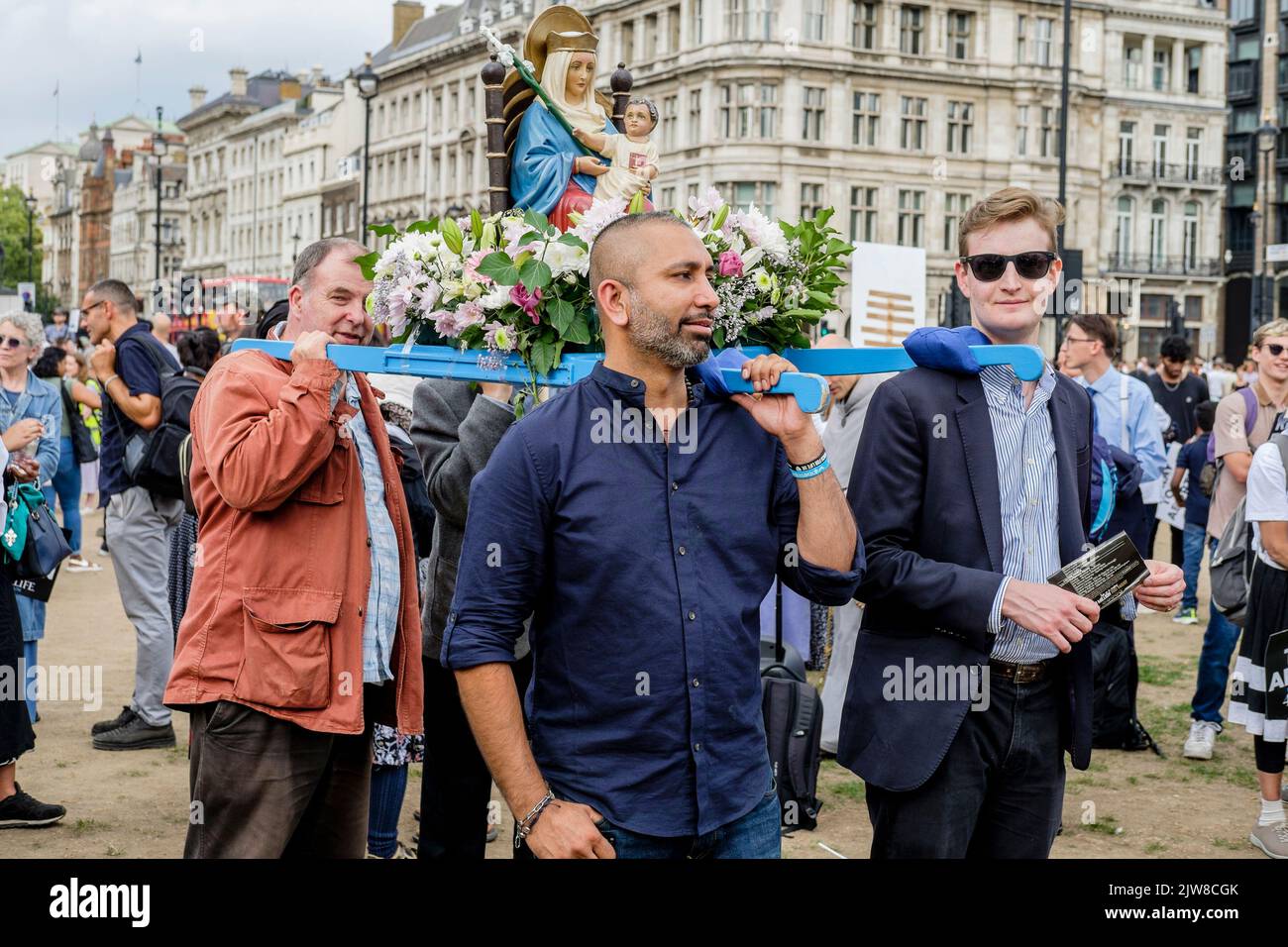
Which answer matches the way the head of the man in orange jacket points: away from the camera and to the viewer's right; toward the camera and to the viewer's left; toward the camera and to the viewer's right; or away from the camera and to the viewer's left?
toward the camera and to the viewer's right

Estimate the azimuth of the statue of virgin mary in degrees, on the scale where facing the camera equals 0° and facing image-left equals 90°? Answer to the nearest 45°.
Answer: approximately 315°

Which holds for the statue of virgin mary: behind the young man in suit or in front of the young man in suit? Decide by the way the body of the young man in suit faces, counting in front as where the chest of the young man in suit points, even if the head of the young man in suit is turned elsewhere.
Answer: behind

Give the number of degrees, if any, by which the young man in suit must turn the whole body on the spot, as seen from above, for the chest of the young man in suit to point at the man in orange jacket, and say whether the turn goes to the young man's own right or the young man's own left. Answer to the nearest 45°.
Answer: approximately 135° to the young man's own right

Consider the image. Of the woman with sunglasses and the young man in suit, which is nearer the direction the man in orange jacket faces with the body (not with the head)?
the young man in suit

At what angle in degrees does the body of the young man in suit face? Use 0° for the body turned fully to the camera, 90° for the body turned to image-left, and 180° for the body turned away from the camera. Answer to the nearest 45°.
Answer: approximately 315°
